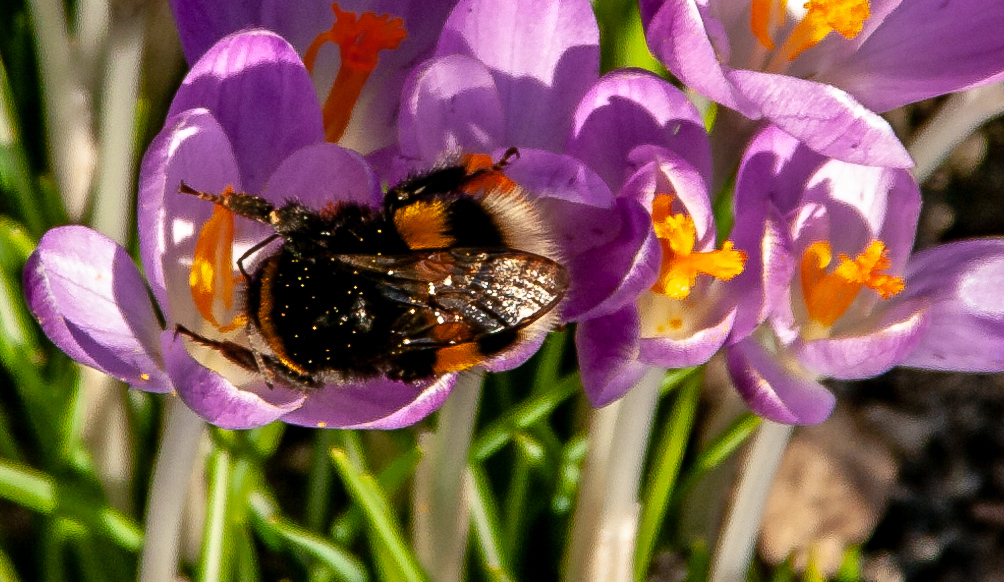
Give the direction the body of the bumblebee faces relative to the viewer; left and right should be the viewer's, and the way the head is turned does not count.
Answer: facing to the left of the viewer

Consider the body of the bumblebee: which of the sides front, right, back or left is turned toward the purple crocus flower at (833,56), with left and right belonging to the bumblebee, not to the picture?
back
